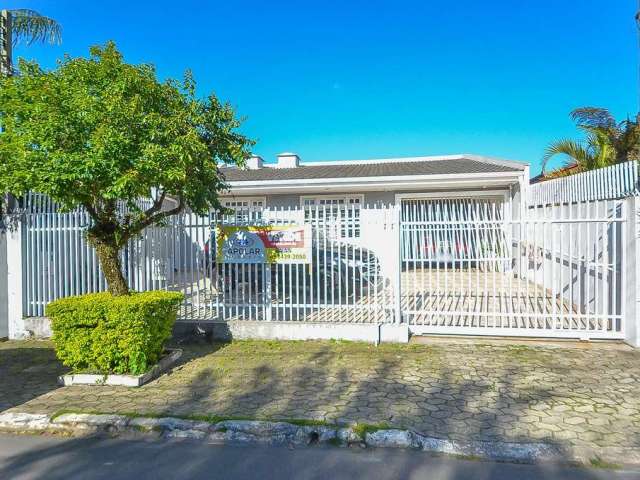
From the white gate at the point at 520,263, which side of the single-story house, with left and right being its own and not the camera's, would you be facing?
front

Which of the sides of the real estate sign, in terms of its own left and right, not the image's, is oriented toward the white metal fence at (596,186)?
left

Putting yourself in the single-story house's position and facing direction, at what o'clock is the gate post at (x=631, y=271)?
The gate post is roughly at 11 o'clock from the single-story house.

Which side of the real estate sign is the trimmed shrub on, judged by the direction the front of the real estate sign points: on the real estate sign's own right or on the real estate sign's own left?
on the real estate sign's own right

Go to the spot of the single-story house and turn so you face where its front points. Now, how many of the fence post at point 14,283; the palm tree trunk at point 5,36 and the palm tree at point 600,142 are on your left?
1

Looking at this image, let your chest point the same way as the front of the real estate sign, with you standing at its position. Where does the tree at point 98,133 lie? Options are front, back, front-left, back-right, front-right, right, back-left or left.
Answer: front-right

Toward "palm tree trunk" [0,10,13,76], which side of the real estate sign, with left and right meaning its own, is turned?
right

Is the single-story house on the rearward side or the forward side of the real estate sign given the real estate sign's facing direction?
on the rearward side

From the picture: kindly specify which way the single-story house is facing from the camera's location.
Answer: facing the viewer

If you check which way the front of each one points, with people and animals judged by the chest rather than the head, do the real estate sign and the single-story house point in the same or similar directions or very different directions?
same or similar directions

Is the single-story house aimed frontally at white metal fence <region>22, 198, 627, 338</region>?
yes

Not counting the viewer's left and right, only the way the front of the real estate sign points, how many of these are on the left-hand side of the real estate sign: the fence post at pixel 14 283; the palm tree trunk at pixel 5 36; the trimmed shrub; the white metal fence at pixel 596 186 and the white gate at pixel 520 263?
2

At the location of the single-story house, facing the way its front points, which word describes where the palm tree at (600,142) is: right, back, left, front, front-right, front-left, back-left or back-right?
left

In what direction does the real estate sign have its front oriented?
toward the camera

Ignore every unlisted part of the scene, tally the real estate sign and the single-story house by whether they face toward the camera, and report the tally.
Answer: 2

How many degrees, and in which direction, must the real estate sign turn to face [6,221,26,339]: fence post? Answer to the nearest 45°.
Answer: approximately 90° to its right

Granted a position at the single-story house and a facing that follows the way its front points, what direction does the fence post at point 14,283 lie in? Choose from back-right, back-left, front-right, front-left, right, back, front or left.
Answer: front-right

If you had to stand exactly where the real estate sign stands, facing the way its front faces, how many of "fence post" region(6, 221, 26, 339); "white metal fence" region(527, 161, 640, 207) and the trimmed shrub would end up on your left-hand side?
1
